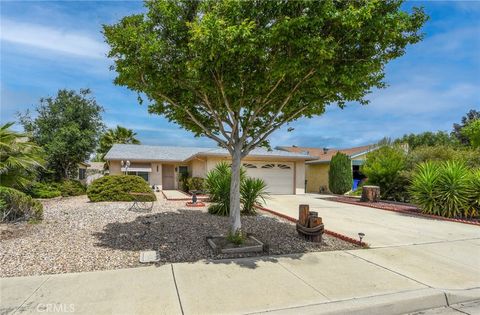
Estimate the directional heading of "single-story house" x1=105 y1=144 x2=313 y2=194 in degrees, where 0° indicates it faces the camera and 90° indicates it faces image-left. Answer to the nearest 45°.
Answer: approximately 0°

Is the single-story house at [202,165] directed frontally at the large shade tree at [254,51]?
yes

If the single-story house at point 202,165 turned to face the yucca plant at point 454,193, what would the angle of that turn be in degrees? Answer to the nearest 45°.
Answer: approximately 45° to its left

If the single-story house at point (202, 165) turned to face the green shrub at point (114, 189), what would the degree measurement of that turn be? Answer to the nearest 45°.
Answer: approximately 45° to its right

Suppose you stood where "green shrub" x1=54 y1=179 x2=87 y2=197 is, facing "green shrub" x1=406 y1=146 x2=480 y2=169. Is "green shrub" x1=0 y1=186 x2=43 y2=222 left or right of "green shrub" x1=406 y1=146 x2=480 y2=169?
right

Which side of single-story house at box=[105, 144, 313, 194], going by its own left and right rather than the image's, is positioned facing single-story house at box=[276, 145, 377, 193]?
left

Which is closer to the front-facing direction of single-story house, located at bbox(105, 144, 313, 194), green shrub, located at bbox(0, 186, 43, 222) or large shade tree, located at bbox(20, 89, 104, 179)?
the green shrub

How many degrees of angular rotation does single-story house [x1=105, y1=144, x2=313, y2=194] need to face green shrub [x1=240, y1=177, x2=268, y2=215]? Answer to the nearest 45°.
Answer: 0° — it already faces it

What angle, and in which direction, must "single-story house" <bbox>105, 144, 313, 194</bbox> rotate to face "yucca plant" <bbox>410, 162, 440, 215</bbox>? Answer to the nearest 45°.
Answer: approximately 45° to its left

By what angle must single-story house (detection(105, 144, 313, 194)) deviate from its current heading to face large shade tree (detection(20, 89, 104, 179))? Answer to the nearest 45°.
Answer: approximately 90° to its right
